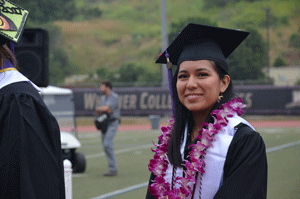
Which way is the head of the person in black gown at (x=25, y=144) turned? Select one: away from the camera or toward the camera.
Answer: away from the camera

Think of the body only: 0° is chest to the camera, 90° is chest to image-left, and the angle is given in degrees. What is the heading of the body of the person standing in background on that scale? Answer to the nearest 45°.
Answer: approximately 90°

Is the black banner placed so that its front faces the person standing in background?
yes

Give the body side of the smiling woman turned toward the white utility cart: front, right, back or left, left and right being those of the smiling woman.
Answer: right

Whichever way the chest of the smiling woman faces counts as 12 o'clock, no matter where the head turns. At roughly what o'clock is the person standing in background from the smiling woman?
The person standing in background is roughly at 4 o'clock from the smiling woman.

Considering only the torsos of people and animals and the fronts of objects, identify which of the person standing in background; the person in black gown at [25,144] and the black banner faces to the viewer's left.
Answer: the person standing in background

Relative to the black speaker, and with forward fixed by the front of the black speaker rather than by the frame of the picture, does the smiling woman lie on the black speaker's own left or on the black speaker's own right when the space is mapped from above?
on the black speaker's own left

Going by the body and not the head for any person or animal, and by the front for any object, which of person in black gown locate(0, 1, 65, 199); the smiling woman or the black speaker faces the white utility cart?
the person in black gown

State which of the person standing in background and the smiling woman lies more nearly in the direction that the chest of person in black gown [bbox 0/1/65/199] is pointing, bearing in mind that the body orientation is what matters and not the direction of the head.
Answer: the person standing in background

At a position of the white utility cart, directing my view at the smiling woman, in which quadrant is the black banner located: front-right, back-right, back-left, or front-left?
back-left

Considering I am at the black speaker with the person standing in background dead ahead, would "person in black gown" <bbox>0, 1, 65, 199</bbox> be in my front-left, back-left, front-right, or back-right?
back-right

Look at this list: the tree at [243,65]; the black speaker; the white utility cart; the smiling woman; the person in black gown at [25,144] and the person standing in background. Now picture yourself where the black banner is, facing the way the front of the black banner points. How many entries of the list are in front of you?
5

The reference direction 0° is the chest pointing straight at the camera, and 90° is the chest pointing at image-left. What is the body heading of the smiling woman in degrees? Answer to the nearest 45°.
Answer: approximately 45°

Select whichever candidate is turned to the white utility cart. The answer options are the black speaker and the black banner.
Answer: the black banner

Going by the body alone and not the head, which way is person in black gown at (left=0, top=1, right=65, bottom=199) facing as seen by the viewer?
away from the camera
